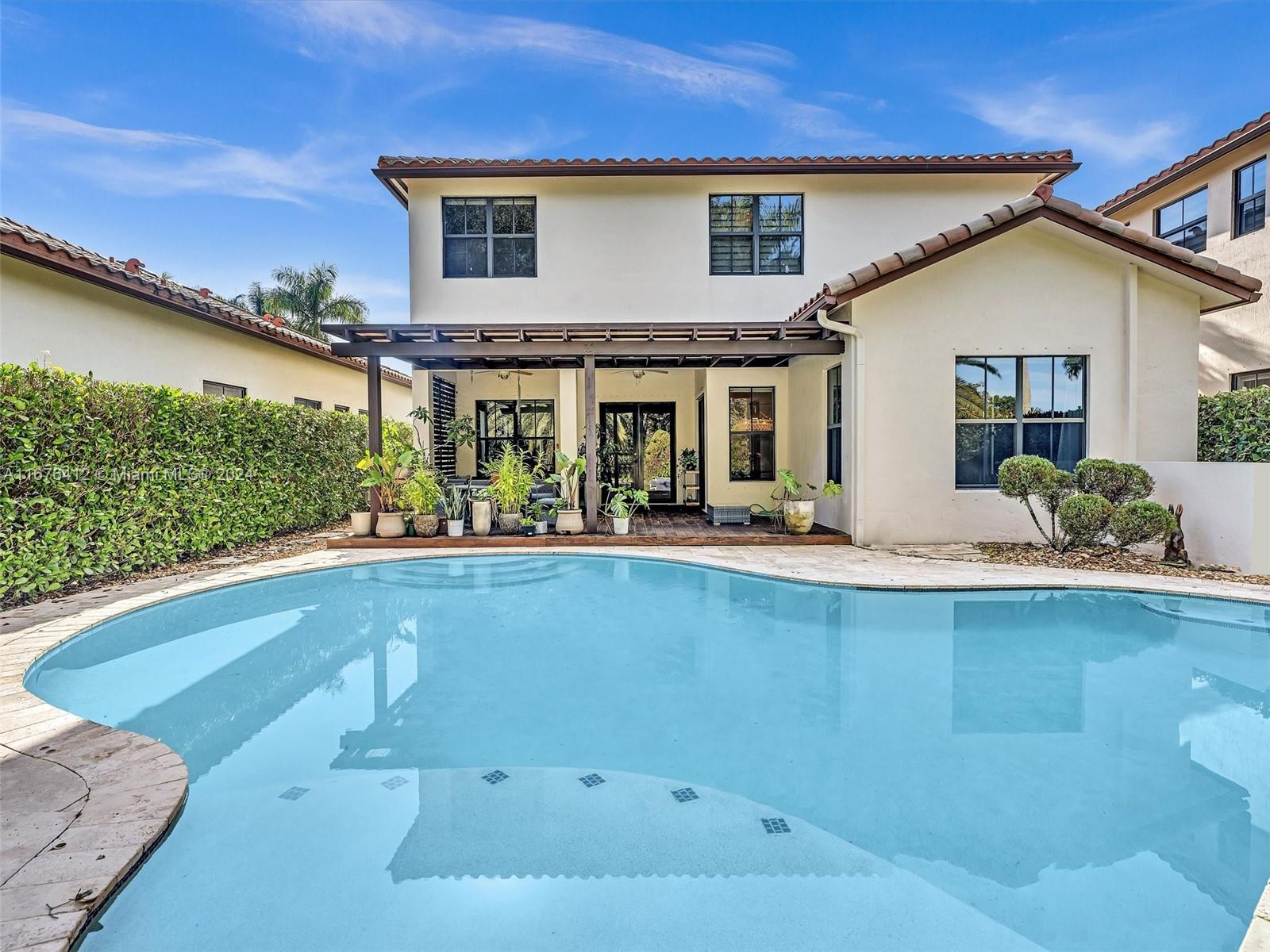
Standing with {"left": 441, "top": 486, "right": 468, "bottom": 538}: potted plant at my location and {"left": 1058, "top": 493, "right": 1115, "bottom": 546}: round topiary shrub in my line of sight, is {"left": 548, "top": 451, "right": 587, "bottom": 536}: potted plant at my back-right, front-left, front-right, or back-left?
front-left

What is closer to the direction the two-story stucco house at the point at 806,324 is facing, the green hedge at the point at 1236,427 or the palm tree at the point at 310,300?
the palm tree

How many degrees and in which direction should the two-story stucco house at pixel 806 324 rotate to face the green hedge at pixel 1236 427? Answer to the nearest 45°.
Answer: approximately 90° to its right

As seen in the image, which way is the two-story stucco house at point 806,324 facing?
away from the camera

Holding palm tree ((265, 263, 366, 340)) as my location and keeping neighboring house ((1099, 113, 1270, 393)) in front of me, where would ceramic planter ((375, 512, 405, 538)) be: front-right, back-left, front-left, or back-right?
front-right
